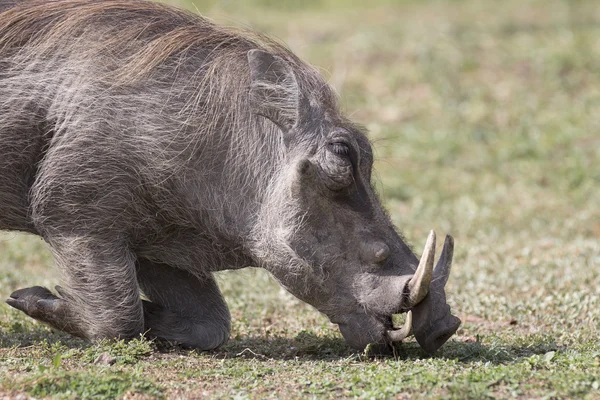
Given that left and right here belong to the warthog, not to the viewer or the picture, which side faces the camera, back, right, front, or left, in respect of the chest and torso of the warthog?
right
